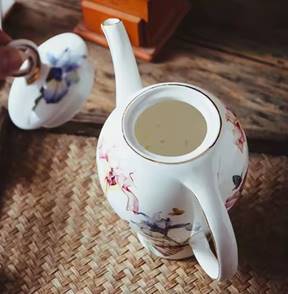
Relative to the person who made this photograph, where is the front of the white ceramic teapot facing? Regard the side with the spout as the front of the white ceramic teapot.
facing away from the viewer and to the left of the viewer
